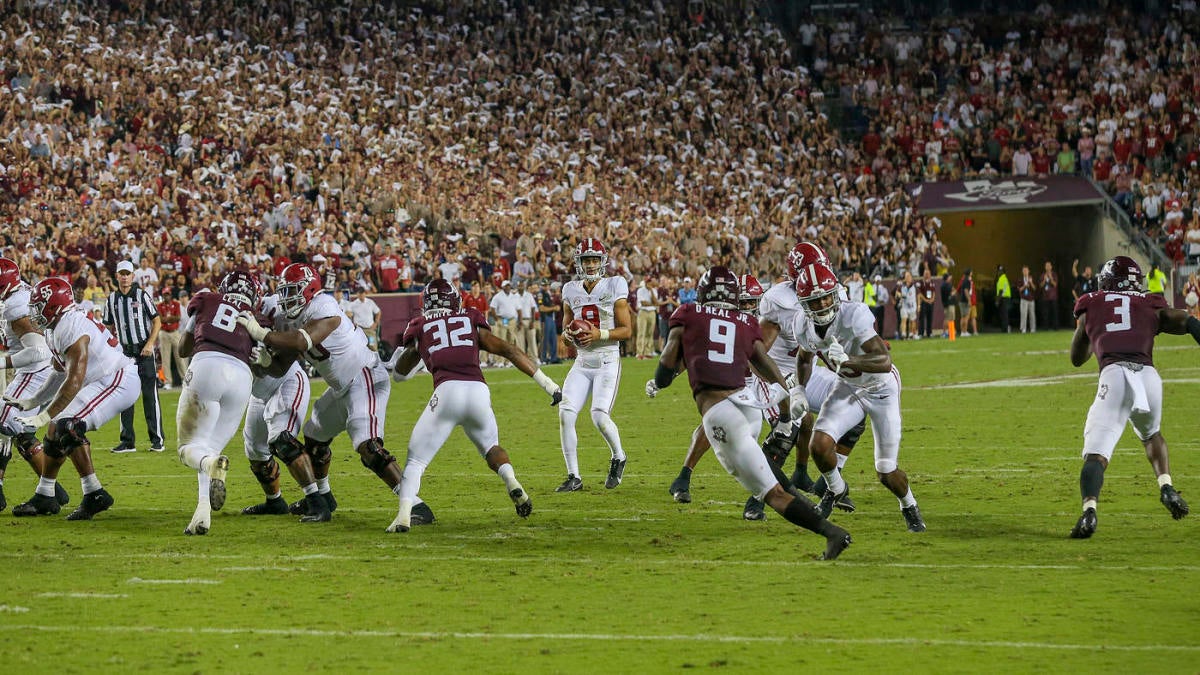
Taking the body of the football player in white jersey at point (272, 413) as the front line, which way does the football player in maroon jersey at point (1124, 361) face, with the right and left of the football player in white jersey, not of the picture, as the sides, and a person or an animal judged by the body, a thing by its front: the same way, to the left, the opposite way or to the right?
the opposite way

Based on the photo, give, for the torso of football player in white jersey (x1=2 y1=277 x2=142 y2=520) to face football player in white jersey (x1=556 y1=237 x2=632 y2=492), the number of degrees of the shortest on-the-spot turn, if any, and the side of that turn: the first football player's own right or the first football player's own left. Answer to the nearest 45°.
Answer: approximately 180°

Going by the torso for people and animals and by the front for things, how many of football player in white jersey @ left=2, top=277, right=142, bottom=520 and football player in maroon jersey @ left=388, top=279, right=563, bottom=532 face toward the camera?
0

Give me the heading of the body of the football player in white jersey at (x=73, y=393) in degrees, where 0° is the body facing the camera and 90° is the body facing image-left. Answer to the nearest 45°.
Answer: approximately 90°

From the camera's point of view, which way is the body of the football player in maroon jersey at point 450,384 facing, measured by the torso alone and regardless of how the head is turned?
away from the camera

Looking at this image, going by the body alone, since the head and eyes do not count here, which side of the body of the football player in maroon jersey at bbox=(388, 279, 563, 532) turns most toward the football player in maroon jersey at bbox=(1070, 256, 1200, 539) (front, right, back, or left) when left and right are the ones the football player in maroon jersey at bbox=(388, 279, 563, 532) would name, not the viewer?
right

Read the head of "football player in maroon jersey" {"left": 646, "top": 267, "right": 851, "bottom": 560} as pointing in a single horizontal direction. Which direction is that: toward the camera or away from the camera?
away from the camera

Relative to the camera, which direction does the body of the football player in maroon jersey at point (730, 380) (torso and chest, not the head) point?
away from the camera

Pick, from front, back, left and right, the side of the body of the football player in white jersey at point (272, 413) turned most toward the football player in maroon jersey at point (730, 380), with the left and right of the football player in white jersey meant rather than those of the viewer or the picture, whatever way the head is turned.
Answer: left

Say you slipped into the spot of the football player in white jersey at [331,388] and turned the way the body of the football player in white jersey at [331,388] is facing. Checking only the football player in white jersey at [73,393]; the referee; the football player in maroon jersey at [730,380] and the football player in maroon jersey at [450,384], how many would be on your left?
2

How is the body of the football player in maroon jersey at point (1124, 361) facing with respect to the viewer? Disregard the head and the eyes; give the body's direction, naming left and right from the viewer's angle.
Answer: facing away from the viewer
